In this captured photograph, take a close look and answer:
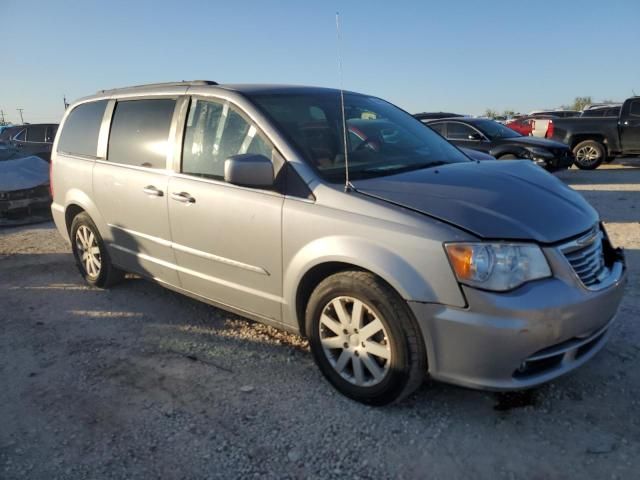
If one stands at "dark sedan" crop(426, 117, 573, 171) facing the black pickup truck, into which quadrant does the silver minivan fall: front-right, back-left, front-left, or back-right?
back-right

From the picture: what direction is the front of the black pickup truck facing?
to the viewer's right

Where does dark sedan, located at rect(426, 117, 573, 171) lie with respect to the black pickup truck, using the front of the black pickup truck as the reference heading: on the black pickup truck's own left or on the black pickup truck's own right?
on the black pickup truck's own right

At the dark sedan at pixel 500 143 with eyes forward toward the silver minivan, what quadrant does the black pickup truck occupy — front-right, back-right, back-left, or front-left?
back-left

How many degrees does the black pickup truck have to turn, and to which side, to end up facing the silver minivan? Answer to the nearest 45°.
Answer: approximately 90° to its right

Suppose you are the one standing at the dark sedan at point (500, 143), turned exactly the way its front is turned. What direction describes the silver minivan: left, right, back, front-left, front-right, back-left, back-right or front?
front-right

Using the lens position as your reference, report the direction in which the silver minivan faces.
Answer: facing the viewer and to the right of the viewer

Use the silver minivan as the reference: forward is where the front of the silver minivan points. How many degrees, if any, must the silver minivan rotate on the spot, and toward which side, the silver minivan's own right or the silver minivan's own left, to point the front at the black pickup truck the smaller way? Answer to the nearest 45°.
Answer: approximately 90° to the silver minivan's own left

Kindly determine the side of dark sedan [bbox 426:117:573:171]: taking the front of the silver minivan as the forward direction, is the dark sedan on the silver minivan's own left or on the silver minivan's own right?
on the silver minivan's own left
